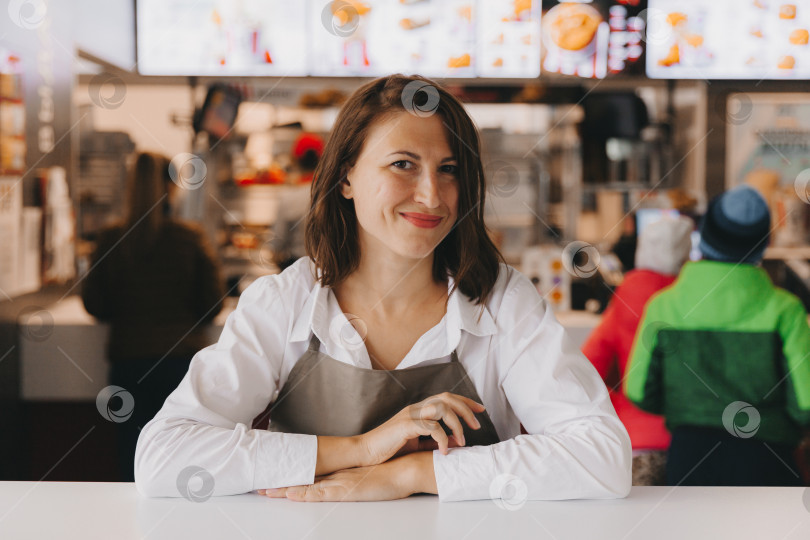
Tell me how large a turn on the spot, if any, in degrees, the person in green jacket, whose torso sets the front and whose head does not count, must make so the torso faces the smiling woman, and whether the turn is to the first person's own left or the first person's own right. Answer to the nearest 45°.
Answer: approximately 135° to the first person's own left

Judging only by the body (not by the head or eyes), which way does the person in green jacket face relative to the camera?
away from the camera

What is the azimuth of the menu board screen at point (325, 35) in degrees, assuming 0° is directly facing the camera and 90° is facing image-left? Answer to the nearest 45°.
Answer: approximately 0°

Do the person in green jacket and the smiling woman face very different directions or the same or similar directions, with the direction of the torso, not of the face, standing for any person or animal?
very different directions

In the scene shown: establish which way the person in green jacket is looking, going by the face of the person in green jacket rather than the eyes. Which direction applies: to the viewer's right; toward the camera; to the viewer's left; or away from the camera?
away from the camera

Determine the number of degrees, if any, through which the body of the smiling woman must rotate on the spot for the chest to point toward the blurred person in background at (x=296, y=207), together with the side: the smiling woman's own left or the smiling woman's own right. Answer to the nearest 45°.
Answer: approximately 180°

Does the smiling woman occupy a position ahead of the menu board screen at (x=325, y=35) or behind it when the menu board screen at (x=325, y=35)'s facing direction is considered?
ahead

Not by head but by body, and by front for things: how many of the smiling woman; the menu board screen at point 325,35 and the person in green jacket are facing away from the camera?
1

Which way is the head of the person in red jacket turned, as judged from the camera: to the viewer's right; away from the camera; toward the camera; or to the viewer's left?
away from the camera

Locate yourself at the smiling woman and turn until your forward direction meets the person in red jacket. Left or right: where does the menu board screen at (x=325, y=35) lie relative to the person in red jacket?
left

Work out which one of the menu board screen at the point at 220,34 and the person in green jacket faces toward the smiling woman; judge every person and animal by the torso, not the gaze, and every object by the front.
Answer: the menu board screen

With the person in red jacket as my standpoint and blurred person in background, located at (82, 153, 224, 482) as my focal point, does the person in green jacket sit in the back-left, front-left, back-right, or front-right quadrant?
back-left

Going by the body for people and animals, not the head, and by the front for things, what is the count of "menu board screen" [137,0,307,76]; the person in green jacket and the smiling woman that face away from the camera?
1
